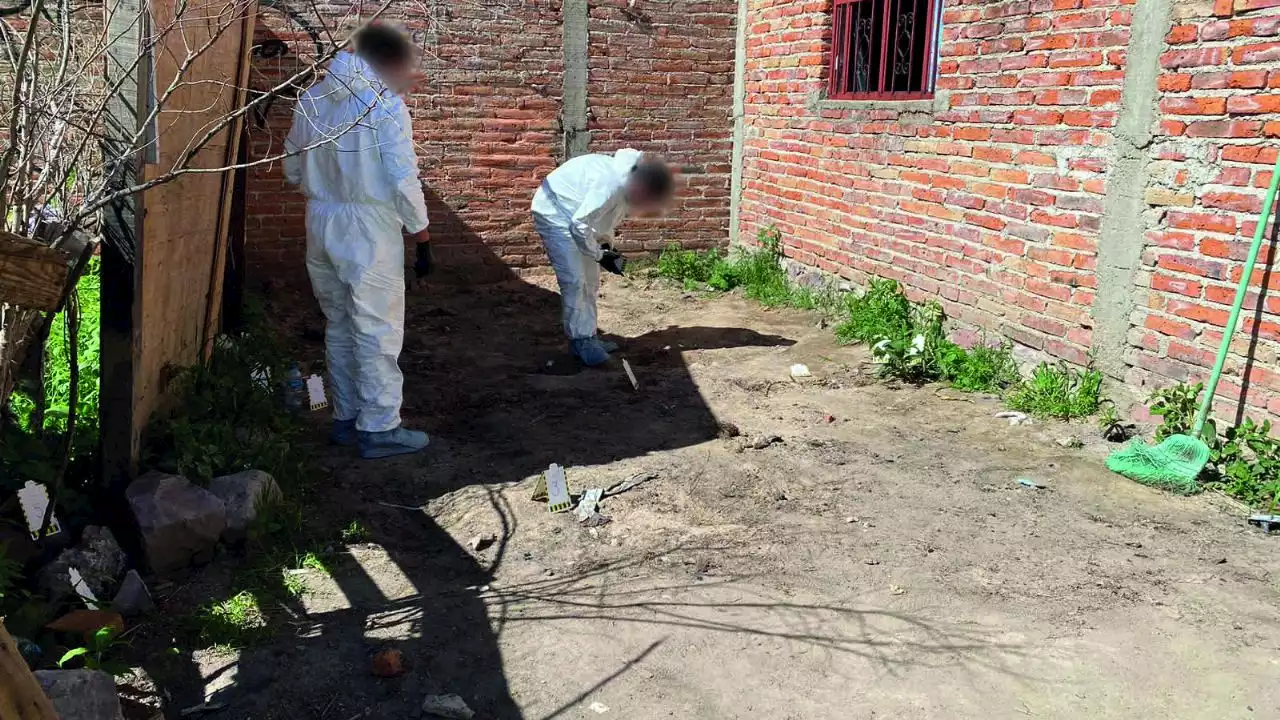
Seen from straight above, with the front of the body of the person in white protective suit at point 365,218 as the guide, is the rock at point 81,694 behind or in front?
behind

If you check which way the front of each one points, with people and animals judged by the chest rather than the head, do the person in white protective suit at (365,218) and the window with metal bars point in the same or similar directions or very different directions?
very different directions

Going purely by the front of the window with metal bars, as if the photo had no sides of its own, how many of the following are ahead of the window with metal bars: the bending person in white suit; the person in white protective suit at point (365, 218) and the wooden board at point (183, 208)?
3

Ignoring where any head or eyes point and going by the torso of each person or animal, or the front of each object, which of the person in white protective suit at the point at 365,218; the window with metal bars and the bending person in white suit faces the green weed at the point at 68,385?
the window with metal bars

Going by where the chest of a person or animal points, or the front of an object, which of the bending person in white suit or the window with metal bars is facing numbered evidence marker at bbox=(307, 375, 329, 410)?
the window with metal bars

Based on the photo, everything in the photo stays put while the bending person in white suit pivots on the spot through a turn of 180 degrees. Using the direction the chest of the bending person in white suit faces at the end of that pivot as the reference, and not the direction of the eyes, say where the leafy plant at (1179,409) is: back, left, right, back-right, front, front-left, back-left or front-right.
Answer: back-left

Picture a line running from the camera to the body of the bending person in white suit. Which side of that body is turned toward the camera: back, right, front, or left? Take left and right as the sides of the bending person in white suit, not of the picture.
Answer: right

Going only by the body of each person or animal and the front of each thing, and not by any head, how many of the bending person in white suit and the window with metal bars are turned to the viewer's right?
1

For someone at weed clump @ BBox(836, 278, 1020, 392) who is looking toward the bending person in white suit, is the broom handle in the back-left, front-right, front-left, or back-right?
back-left

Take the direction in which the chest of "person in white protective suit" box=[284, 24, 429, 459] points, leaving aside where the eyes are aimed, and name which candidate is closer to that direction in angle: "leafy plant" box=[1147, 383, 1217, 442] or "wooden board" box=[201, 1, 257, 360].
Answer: the leafy plant

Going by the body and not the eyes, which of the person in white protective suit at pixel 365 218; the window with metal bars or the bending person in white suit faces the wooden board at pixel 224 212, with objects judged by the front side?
the window with metal bars

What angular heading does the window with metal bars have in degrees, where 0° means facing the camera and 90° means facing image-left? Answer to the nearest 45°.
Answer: approximately 45°

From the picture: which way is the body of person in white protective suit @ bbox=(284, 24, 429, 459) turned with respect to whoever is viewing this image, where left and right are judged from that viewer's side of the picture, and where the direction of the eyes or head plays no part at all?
facing away from the viewer and to the right of the viewer

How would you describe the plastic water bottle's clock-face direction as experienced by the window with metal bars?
The plastic water bottle is roughly at 12 o'clock from the window with metal bars.

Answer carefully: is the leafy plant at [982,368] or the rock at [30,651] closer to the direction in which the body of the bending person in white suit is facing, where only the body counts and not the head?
the leafy plant
